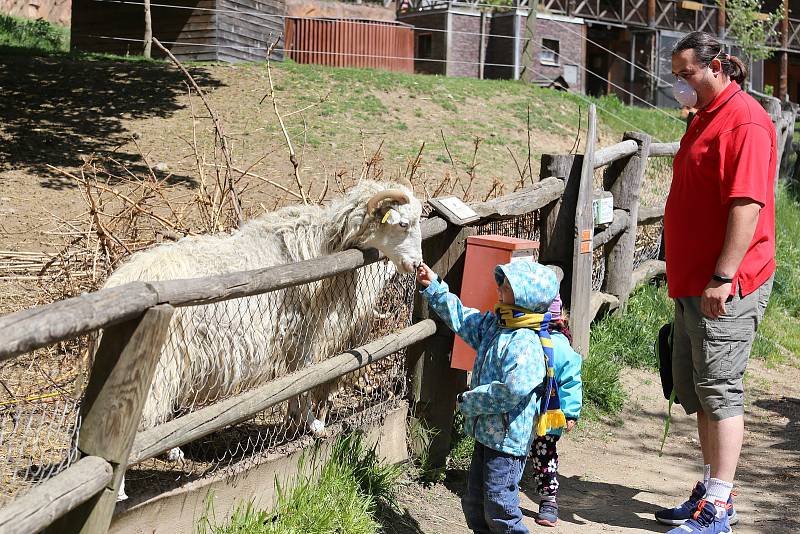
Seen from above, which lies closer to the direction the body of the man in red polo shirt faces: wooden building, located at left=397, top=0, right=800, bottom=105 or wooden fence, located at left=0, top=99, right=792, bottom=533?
the wooden fence

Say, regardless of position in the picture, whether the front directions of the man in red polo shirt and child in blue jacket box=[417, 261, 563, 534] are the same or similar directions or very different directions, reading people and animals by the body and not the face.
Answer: same or similar directions

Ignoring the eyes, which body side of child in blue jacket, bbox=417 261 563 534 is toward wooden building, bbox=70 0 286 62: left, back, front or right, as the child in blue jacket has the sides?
right

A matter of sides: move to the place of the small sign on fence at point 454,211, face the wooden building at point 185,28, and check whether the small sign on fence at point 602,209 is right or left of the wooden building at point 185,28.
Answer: right

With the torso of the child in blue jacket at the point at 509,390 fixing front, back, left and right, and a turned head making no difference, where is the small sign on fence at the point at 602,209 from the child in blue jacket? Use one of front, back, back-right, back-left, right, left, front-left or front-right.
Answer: right

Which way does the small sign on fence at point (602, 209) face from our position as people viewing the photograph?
facing the viewer

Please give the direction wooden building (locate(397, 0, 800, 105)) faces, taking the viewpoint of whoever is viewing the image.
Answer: facing the viewer and to the left of the viewer

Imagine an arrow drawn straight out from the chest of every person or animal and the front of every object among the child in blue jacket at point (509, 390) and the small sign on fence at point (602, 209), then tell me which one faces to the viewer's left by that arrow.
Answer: the child in blue jacket

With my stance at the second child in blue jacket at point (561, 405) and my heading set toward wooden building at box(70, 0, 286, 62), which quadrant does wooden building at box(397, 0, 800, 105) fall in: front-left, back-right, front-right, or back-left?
front-right

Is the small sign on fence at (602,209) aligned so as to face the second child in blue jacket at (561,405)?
yes

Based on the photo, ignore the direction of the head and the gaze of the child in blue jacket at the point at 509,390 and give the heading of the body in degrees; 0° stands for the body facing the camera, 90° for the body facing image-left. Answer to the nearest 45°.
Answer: approximately 90°

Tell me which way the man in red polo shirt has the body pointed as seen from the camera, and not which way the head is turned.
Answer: to the viewer's left

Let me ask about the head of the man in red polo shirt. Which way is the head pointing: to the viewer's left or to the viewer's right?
to the viewer's left

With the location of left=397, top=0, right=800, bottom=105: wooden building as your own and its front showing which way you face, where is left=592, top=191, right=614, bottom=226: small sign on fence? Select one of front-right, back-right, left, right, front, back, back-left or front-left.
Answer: front-left

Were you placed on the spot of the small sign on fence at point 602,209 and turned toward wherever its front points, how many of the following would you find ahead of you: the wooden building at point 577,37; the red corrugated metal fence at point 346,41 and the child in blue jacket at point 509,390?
1

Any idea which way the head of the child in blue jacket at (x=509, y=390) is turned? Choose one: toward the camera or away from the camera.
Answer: away from the camera
